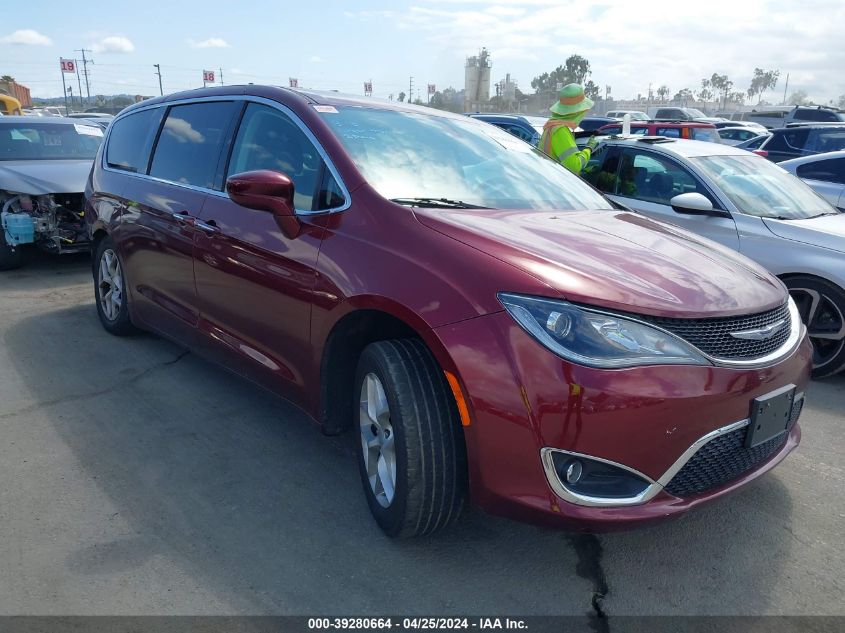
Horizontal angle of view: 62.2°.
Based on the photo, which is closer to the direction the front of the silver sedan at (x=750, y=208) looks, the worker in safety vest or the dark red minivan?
the dark red minivan

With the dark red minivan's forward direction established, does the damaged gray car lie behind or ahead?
behind

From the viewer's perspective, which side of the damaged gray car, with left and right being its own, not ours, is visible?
front

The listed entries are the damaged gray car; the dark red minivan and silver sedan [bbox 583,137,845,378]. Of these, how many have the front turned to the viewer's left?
0

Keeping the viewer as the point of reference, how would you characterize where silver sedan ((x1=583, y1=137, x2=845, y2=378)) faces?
facing the viewer and to the right of the viewer

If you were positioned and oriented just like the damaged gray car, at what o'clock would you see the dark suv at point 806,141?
The dark suv is roughly at 9 o'clock from the damaged gray car.

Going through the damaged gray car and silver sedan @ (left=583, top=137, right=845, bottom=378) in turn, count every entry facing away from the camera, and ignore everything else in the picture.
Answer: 0

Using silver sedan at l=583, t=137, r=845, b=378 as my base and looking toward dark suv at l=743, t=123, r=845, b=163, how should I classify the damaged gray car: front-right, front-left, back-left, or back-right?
back-left

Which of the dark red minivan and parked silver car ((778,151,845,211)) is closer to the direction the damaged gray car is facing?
the dark red minivan
